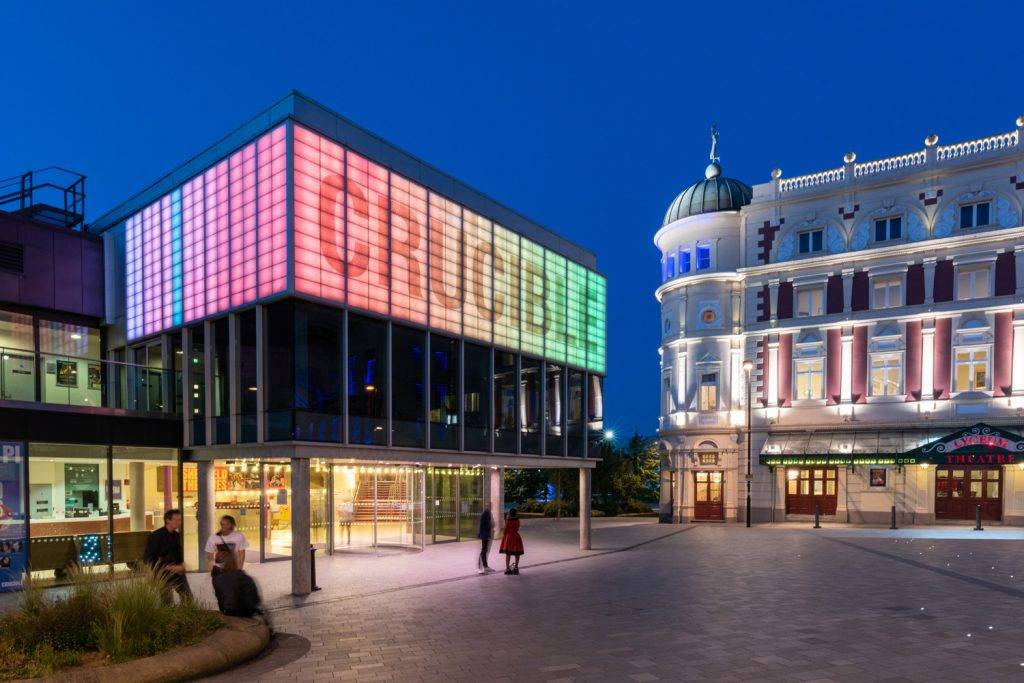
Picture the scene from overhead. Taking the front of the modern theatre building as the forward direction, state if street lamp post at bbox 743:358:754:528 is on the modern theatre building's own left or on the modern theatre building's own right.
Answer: on the modern theatre building's own left

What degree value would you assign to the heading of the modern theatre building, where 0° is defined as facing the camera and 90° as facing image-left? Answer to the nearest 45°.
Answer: approximately 315°

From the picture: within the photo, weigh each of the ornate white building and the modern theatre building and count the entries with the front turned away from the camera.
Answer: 0

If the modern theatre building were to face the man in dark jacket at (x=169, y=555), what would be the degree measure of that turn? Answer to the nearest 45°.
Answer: approximately 45° to its right

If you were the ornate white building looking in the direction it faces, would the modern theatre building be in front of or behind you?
in front

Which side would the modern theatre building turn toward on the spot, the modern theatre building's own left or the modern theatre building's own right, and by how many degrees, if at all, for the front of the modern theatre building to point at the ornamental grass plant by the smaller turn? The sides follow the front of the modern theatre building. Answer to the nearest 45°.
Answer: approximately 45° to the modern theatre building's own right
